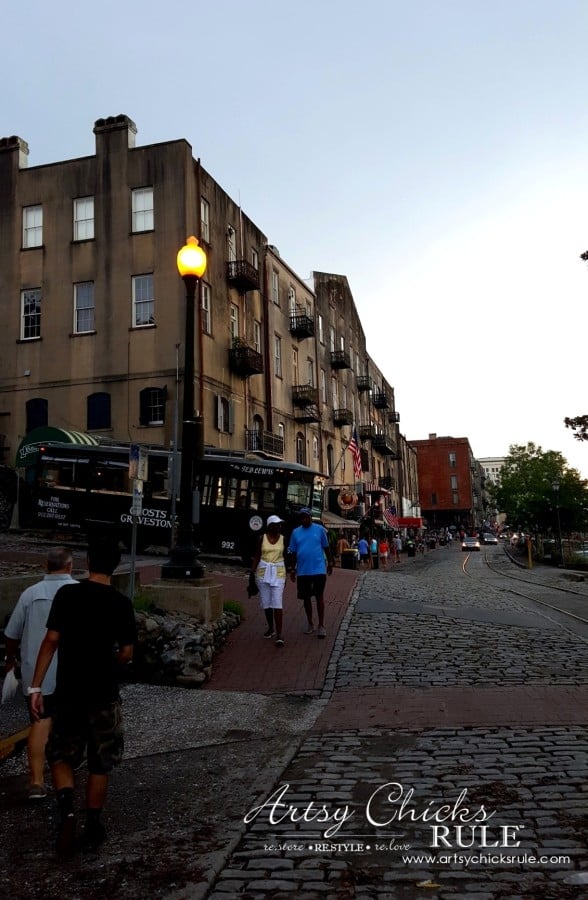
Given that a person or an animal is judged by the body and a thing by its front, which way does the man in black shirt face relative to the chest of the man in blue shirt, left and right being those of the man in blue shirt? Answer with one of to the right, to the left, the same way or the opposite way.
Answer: the opposite way

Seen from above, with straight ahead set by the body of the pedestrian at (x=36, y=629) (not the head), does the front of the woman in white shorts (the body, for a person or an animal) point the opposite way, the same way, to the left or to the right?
the opposite way

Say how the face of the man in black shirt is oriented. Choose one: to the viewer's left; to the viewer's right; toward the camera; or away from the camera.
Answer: away from the camera

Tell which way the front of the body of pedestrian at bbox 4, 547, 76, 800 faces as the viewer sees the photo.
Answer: away from the camera

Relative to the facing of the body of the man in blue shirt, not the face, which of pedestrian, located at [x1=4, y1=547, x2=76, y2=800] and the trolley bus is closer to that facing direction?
the pedestrian

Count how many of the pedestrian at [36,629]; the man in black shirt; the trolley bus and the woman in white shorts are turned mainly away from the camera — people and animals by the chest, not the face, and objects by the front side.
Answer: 2

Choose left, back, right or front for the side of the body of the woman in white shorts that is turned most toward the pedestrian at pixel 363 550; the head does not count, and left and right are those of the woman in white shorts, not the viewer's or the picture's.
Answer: back

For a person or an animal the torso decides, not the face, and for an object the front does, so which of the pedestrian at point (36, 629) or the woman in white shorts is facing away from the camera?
the pedestrian

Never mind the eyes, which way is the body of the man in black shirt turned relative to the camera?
away from the camera

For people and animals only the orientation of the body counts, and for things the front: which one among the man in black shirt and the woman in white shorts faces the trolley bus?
the man in black shirt

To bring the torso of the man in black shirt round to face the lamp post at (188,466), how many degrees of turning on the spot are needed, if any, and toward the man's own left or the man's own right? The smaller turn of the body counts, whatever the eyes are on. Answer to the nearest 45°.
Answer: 0° — they already face it

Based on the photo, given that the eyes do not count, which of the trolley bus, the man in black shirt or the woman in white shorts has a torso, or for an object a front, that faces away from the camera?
the man in black shirt

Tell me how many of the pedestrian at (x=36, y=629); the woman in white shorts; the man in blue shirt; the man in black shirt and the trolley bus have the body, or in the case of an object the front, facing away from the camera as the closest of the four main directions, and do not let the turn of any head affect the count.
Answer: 2
